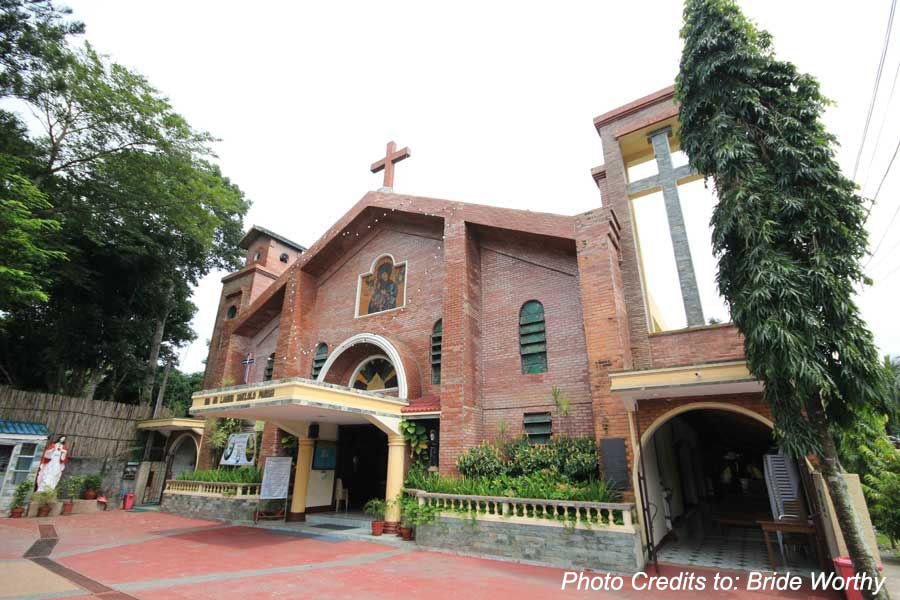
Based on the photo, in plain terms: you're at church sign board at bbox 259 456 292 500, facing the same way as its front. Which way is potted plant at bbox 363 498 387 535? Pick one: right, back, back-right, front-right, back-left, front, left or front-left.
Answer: front-left

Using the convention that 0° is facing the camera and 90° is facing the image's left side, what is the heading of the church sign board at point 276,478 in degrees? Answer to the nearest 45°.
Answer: approximately 0°

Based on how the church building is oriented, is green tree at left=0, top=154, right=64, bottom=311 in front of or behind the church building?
in front

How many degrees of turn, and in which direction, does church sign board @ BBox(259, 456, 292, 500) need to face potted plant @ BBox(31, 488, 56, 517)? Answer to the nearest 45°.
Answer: approximately 135° to its right

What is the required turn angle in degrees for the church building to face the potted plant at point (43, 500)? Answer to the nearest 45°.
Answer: approximately 45° to its right

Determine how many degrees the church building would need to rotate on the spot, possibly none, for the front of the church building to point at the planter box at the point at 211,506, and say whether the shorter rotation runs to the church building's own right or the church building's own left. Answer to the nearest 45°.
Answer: approximately 45° to the church building's own right

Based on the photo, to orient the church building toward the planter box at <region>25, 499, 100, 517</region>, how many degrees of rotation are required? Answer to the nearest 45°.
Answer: approximately 45° to its right

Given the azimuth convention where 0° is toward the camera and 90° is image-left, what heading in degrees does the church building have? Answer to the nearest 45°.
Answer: approximately 45°

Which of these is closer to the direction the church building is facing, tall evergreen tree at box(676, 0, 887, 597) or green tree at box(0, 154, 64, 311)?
the green tree

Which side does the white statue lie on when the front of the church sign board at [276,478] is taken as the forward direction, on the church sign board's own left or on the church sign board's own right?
on the church sign board's own right

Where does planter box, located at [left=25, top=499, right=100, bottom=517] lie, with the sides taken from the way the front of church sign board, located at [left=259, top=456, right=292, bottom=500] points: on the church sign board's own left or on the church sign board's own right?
on the church sign board's own right
